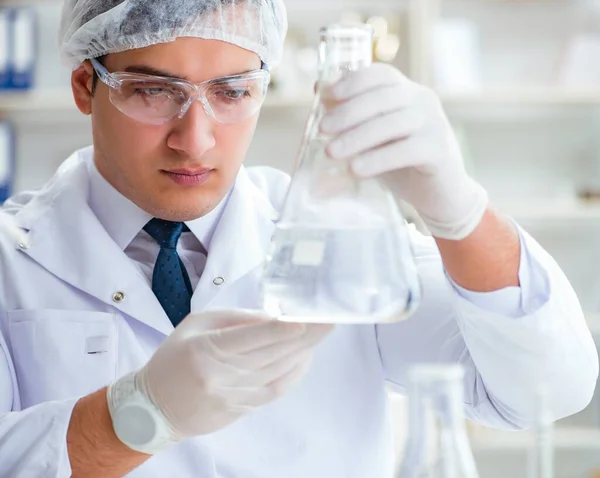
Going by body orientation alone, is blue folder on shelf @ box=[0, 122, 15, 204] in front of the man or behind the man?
behind

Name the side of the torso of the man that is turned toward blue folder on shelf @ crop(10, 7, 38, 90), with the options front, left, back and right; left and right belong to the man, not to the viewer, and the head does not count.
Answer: back

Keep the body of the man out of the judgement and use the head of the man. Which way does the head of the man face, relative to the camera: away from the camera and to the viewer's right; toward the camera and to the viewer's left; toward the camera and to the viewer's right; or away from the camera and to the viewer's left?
toward the camera and to the viewer's right

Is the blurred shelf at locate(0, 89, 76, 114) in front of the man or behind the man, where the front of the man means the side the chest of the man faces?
behind

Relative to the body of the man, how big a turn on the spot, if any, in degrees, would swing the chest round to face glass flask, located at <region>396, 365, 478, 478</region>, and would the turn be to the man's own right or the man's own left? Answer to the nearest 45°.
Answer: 0° — they already face it

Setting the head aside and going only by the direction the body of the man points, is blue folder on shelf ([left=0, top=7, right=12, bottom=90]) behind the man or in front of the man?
behind

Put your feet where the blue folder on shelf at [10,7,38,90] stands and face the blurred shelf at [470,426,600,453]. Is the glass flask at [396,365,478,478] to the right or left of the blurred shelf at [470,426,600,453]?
right

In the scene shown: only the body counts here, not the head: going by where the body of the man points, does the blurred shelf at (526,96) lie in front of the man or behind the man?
behind

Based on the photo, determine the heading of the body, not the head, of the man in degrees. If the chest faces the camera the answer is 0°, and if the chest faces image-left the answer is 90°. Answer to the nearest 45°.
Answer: approximately 0°

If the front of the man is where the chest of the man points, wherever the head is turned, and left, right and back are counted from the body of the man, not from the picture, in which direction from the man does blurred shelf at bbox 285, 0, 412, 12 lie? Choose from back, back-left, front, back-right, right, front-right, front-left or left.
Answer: back
